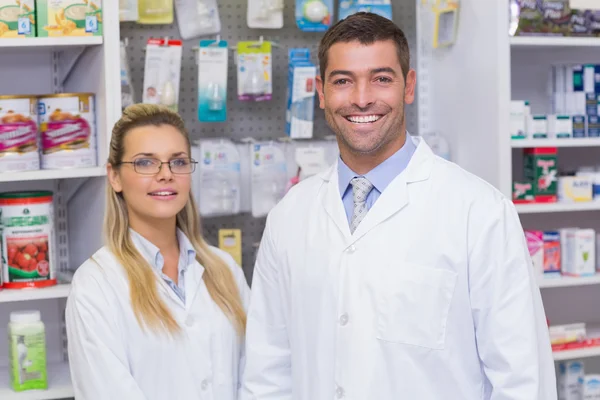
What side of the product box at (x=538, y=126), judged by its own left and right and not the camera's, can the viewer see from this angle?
front

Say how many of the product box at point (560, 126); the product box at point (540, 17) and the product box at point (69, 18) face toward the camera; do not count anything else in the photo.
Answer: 3

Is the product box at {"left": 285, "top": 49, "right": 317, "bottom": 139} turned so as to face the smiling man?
yes

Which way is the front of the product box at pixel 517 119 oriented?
toward the camera

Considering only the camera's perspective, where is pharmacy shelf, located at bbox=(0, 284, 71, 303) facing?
facing the viewer and to the right of the viewer

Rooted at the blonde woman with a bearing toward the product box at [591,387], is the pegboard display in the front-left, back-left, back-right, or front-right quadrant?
front-left

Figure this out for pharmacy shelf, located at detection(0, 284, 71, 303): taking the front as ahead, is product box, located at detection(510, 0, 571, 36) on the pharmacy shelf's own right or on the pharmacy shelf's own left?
on the pharmacy shelf's own left

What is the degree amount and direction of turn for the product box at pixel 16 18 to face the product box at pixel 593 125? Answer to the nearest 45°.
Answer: approximately 90° to its left

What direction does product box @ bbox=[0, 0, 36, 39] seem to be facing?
toward the camera

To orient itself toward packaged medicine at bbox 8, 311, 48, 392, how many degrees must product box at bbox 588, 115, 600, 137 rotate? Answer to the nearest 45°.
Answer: approximately 45° to its right

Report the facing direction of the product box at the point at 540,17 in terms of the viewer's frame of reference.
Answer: facing the viewer
